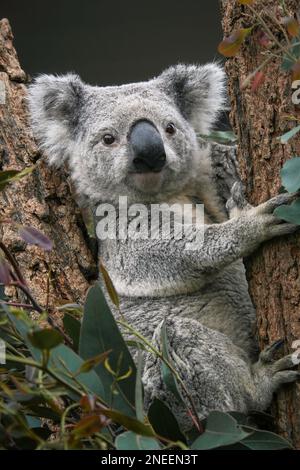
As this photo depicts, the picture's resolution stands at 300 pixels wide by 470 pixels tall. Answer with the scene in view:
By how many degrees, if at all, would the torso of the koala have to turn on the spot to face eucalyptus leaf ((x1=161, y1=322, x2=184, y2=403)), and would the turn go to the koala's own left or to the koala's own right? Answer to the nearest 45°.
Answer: approximately 45° to the koala's own right

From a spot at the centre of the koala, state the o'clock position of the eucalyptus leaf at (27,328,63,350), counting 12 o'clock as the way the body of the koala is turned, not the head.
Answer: The eucalyptus leaf is roughly at 2 o'clock from the koala.

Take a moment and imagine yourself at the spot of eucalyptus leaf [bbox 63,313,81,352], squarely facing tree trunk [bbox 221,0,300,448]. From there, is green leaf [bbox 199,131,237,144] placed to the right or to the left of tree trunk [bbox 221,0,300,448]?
left

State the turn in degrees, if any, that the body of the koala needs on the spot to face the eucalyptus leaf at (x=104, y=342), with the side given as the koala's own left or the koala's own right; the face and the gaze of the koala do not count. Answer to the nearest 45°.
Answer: approximately 45° to the koala's own right

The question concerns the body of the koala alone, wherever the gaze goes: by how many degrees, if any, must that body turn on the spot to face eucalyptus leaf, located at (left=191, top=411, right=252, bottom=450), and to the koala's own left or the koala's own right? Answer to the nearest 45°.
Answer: approximately 45° to the koala's own right

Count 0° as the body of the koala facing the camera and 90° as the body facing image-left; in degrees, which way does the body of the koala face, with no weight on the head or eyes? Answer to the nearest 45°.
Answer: approximately 315°

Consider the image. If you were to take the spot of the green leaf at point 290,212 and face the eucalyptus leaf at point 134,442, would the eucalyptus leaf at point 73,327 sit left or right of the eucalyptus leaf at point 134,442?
right
